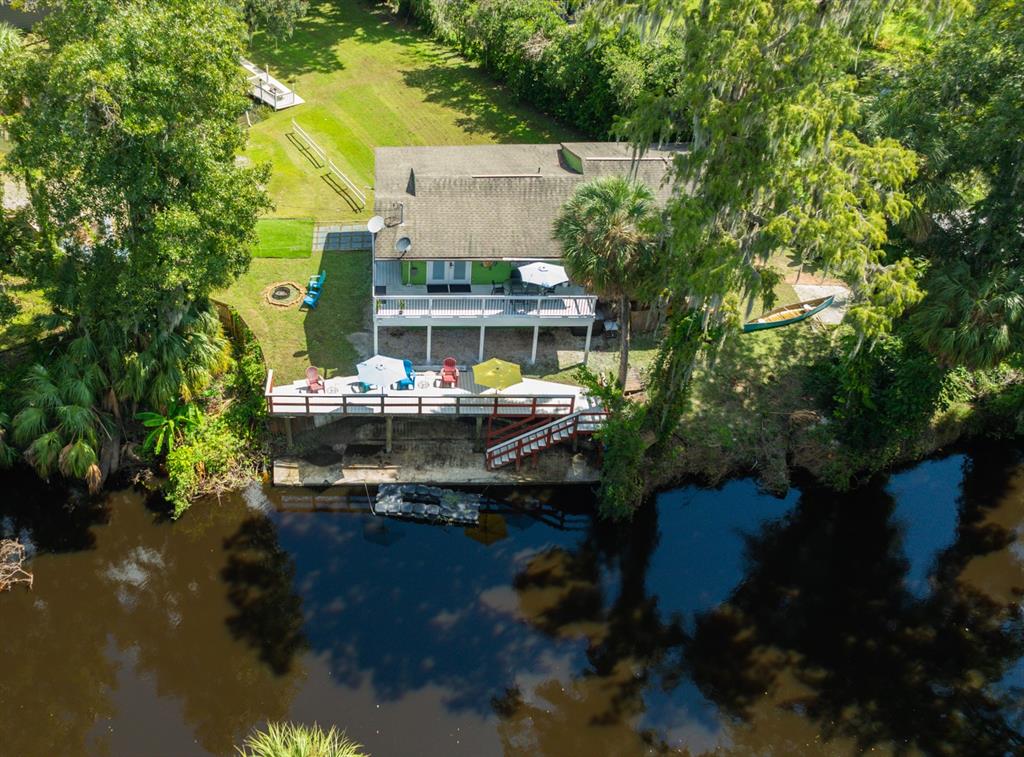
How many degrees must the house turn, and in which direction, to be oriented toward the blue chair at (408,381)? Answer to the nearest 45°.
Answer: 0° — it already faces it

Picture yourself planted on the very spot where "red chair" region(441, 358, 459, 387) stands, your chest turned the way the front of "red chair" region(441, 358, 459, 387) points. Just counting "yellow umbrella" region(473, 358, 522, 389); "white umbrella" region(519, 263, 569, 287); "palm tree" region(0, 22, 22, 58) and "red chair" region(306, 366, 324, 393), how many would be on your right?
2

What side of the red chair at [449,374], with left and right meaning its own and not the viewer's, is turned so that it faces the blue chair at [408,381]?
right

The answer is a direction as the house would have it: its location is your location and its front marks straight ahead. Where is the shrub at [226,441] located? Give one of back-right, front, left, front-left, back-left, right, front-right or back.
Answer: front-right

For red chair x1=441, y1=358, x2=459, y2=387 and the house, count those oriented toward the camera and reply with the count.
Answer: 2

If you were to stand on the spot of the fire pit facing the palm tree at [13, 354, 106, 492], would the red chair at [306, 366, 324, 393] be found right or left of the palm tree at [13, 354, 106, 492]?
left

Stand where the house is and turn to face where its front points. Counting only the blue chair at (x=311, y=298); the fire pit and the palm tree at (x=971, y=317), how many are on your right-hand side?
2

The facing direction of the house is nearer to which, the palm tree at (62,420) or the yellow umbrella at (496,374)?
the yellow umbrella

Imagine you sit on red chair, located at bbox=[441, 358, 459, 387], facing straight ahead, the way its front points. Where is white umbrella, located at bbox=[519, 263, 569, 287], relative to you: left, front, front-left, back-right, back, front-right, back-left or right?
back-left

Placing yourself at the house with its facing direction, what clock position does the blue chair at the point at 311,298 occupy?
The blue chair is roughly at 3 o'clock from the house.

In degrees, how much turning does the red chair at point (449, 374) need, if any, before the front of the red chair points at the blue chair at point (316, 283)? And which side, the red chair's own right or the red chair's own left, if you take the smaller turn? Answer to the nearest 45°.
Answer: approximately 135° to the red chair's own right

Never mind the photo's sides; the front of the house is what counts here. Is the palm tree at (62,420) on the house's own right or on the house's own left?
on the house's own right

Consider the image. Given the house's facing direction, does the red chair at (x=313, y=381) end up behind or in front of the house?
in front

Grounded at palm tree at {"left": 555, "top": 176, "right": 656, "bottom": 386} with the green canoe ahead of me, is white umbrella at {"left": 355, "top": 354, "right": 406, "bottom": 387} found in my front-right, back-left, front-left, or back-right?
back-left
